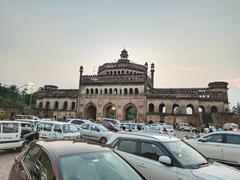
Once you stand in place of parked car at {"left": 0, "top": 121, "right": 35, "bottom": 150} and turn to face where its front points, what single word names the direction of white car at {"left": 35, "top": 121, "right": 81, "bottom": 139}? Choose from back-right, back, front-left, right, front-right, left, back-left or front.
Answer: front-left

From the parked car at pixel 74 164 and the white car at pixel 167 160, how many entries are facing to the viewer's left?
0

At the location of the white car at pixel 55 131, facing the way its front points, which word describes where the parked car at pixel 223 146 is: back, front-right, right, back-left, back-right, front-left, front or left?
front

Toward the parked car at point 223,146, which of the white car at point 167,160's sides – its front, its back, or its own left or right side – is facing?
left

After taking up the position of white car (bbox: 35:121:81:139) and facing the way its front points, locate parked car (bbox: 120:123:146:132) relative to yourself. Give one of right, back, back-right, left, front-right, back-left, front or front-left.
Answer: left

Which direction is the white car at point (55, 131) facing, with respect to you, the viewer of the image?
facing the viewer and to the right of the viewer

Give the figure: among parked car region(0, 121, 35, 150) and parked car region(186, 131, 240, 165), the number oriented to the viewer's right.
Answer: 1

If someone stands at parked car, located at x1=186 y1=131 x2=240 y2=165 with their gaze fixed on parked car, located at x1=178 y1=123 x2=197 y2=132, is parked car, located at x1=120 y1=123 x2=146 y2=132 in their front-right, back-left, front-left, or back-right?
front-left

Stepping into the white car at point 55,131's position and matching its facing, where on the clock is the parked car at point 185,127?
The parked car is roughly at 9 o'clock from the white car.
